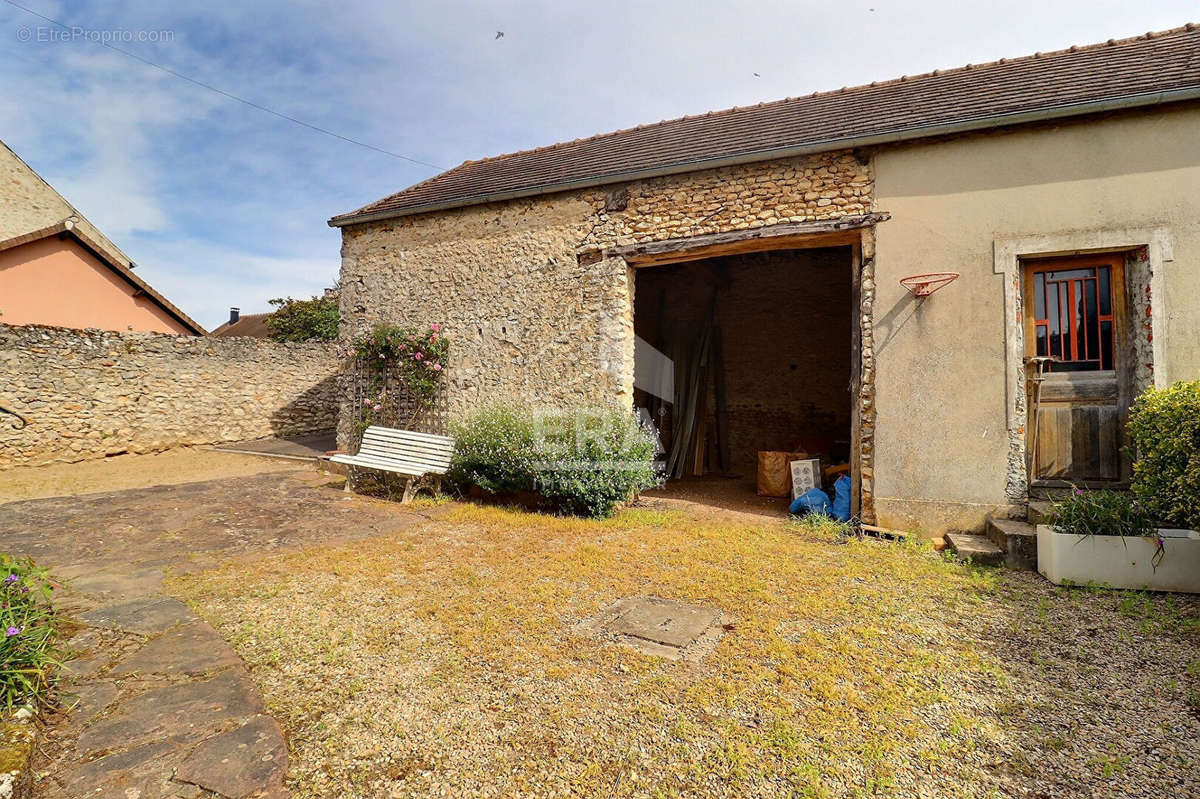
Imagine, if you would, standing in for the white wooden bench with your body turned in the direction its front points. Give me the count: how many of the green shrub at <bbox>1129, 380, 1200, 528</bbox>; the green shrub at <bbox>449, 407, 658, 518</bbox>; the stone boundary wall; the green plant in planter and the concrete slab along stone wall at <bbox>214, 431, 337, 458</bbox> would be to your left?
3

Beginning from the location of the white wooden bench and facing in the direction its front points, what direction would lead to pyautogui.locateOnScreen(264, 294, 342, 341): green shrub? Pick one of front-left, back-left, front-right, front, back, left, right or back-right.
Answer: back-right

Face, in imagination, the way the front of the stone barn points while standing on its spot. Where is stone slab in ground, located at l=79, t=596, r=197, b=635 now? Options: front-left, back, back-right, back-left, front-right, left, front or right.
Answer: front

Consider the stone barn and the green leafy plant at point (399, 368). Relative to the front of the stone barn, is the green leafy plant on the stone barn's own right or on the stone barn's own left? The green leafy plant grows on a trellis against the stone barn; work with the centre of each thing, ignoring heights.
on the stone barn's own right

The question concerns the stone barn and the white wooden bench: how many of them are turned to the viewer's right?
0

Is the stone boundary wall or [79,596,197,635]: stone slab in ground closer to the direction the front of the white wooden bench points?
the stone slab in ground

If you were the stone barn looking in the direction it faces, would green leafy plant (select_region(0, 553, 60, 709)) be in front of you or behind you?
in front

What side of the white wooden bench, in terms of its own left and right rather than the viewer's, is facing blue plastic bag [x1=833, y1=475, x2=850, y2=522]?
left

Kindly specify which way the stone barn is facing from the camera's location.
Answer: facing the viewer and to the left of the viewer

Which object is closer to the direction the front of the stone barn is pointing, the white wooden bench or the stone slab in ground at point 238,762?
the stone slab in ground

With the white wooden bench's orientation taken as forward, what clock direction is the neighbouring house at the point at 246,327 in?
The neighbouring house is roughly at 4 o'clock from the white wooden bench.

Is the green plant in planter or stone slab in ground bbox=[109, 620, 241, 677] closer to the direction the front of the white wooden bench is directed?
the stone slab in ground

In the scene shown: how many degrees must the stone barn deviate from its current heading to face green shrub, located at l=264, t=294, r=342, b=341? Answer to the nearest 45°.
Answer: approximately 90° to its right

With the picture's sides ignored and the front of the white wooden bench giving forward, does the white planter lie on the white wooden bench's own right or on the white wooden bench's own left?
on the white wooden bench's own left

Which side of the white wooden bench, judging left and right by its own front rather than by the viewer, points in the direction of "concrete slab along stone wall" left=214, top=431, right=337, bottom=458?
right

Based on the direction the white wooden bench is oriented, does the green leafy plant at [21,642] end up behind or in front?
in front

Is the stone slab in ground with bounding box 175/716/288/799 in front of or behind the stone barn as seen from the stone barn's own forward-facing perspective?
in front

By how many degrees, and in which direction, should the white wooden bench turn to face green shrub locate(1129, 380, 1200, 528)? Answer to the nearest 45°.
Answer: approximately 90° to its left

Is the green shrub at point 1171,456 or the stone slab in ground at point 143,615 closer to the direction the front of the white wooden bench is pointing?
the stone slab in ground
